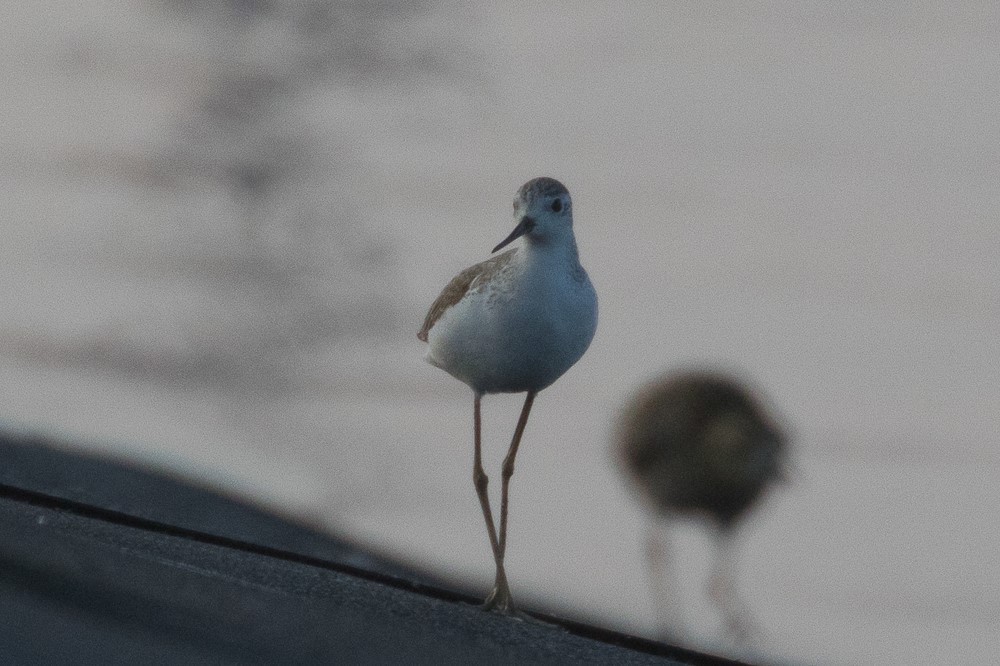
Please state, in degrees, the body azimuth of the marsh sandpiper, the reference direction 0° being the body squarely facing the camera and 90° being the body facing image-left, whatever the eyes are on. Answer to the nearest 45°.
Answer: approximately 315°
